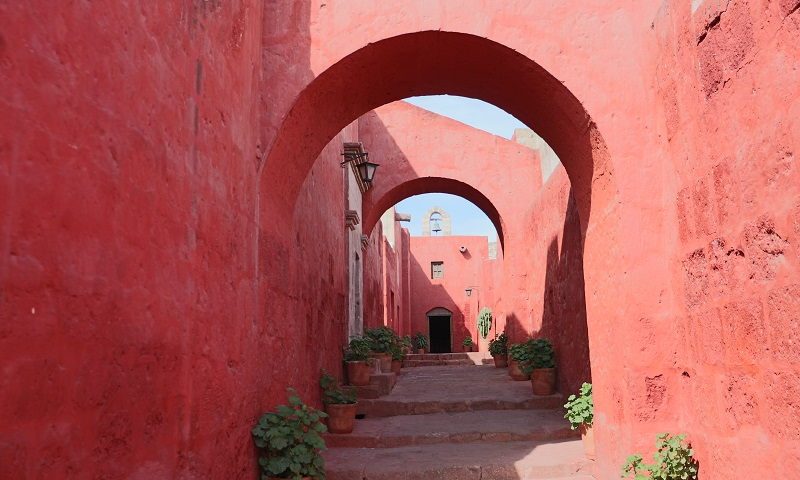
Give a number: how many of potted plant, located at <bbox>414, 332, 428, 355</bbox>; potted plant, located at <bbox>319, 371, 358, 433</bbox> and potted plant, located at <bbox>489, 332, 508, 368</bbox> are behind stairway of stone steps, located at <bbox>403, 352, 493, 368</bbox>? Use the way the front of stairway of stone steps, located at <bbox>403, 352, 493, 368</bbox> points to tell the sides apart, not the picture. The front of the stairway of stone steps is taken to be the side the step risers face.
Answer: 1

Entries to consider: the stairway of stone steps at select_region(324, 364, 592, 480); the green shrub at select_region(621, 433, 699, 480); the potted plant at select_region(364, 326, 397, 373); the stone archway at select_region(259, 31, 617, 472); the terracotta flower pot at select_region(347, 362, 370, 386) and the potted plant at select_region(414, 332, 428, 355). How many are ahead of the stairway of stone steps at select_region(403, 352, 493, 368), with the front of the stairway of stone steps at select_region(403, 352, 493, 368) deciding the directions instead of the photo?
5

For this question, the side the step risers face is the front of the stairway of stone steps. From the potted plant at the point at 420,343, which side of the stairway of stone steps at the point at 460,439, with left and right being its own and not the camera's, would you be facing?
back

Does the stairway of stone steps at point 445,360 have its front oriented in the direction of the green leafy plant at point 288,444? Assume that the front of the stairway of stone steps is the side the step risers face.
yes

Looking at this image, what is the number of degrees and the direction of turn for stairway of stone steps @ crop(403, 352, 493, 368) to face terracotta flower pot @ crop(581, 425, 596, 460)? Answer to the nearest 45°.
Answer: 0° — it already faces it

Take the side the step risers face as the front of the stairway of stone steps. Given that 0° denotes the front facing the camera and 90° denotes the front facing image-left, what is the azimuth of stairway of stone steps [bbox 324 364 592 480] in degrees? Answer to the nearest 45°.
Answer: approximately 0°

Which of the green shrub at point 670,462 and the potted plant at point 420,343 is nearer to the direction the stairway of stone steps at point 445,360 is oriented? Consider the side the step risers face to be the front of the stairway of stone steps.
the green shrub

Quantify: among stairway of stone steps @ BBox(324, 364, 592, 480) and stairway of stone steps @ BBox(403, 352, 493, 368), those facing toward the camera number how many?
2

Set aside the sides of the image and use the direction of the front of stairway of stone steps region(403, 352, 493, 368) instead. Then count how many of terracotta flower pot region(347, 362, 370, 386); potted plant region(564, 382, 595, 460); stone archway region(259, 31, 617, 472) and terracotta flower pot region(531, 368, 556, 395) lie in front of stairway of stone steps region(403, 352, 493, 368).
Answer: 4

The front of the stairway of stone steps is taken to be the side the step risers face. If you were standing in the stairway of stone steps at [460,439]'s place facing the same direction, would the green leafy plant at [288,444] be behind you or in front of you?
in front
